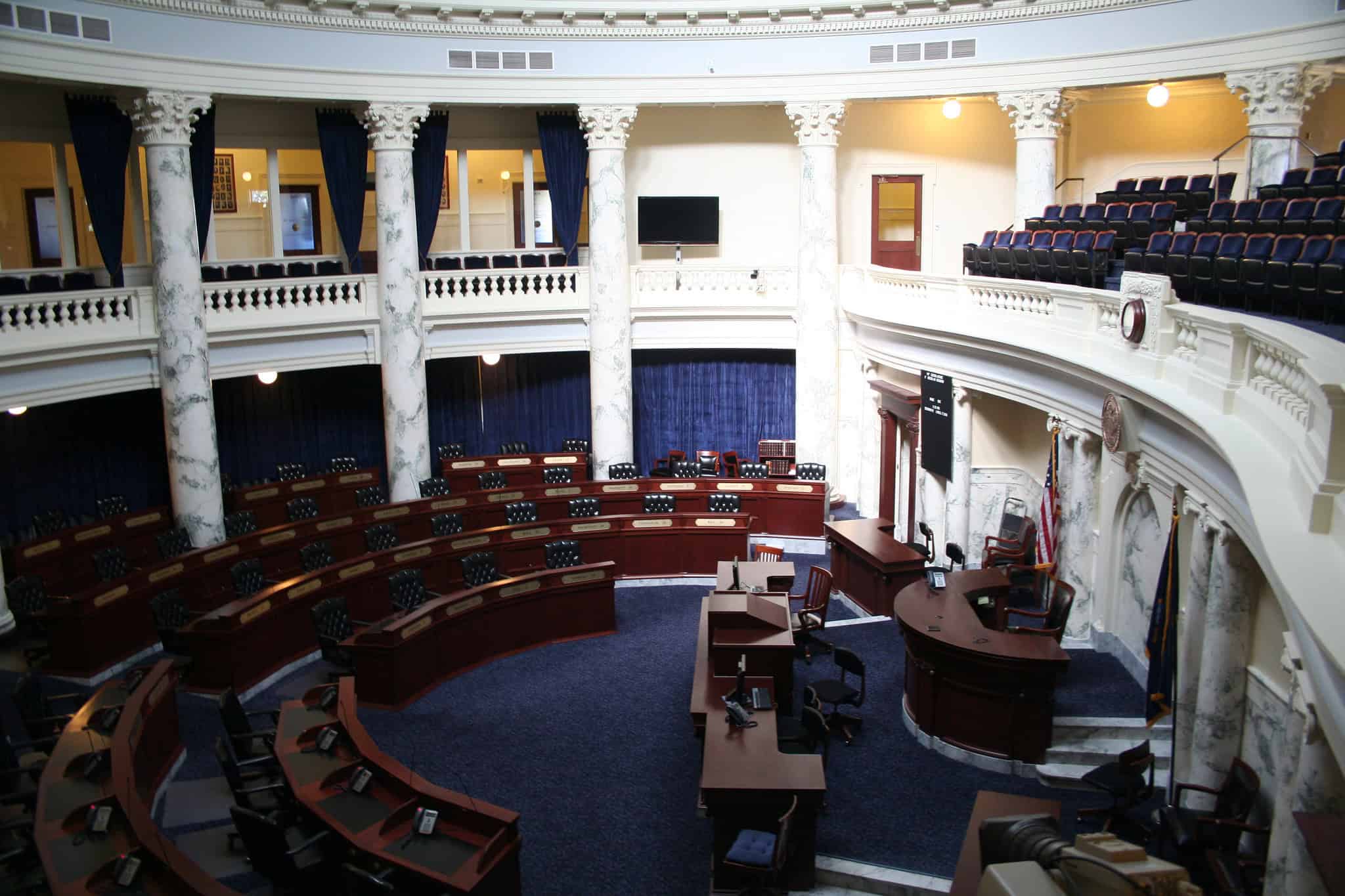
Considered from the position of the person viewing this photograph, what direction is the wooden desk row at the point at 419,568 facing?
facing the viewer and to the right of the viewer

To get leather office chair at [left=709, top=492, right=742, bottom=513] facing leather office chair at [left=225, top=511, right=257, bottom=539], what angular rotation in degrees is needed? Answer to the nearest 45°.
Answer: approximately 90° to its right

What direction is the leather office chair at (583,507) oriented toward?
toward the camera

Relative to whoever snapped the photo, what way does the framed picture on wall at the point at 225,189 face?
facing the viewer

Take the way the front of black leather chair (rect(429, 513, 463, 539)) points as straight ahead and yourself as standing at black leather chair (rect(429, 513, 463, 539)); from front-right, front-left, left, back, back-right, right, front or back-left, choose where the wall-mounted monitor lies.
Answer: left

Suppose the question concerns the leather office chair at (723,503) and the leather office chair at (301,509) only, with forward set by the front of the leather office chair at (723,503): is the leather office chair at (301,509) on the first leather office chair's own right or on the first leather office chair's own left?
on the first leather office chair's own right

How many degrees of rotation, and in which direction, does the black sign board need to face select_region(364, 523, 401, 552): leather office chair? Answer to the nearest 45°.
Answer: approximately 45° to its right

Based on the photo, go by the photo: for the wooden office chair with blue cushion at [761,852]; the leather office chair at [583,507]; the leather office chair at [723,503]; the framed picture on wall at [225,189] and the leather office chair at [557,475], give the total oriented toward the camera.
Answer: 4

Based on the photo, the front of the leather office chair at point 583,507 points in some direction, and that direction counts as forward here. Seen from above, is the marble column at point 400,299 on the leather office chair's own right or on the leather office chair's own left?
on the leather office chair's own right

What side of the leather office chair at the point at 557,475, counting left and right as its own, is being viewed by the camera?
front

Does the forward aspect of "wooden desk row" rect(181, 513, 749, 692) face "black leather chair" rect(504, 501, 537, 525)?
no

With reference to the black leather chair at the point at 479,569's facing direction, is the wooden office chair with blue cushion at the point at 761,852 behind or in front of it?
in front

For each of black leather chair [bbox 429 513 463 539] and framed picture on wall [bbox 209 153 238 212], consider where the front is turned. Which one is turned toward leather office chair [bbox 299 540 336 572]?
the framed picture on wall

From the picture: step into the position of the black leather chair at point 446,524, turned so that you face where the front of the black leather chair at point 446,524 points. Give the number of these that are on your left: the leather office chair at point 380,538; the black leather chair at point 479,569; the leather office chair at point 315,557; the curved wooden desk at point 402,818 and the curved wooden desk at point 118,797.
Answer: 0

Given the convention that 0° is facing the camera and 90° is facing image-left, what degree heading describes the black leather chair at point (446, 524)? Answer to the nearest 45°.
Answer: approximately 315°

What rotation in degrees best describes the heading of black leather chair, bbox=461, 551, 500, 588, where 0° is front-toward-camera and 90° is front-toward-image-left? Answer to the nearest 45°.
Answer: approximately 315°

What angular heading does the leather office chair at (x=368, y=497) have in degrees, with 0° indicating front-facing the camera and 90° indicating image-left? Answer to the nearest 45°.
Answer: approximately 315°

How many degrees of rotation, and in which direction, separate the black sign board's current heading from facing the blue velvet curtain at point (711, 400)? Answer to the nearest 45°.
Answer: approximately 90° to its right

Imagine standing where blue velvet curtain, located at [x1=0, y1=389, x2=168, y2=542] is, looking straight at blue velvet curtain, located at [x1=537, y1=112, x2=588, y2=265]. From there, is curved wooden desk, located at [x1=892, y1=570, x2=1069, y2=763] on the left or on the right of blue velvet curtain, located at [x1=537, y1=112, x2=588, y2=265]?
right

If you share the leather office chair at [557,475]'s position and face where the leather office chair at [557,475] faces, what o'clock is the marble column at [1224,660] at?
The marble column is roughly at 11 o'clock from the leather office chair.

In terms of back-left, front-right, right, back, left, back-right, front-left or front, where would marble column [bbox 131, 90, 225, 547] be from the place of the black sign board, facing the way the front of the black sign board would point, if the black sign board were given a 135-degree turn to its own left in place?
back
